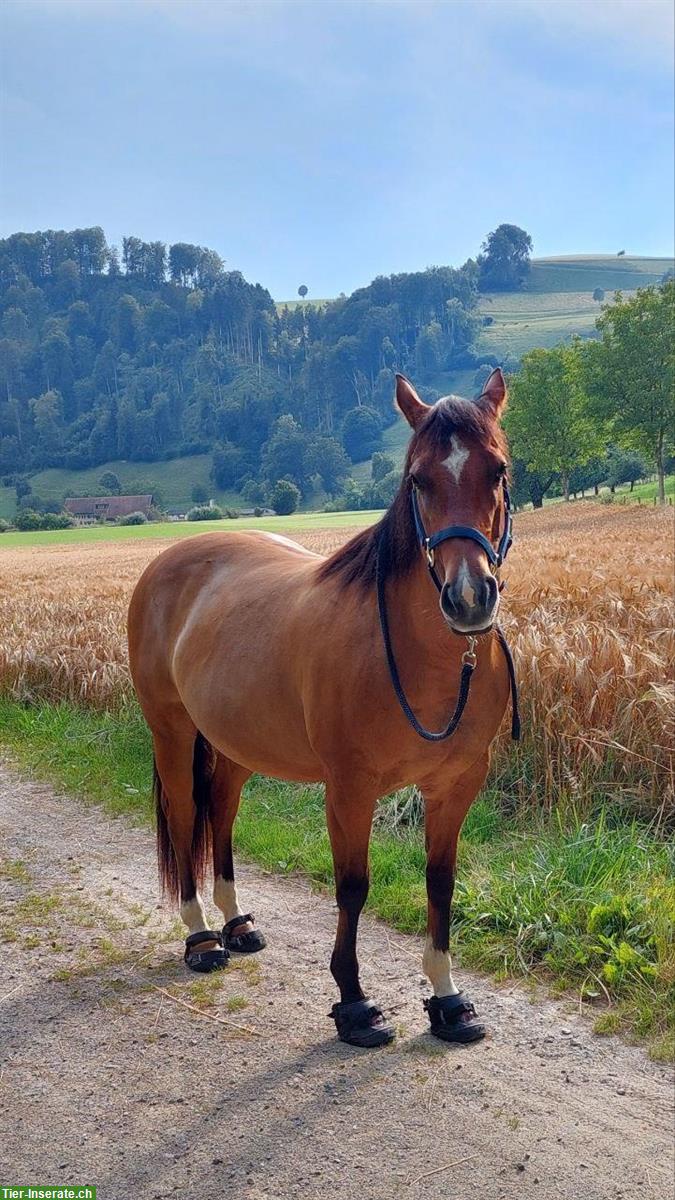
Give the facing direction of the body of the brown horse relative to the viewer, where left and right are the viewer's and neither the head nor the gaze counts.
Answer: facing the viewer and to the right of the viewer
